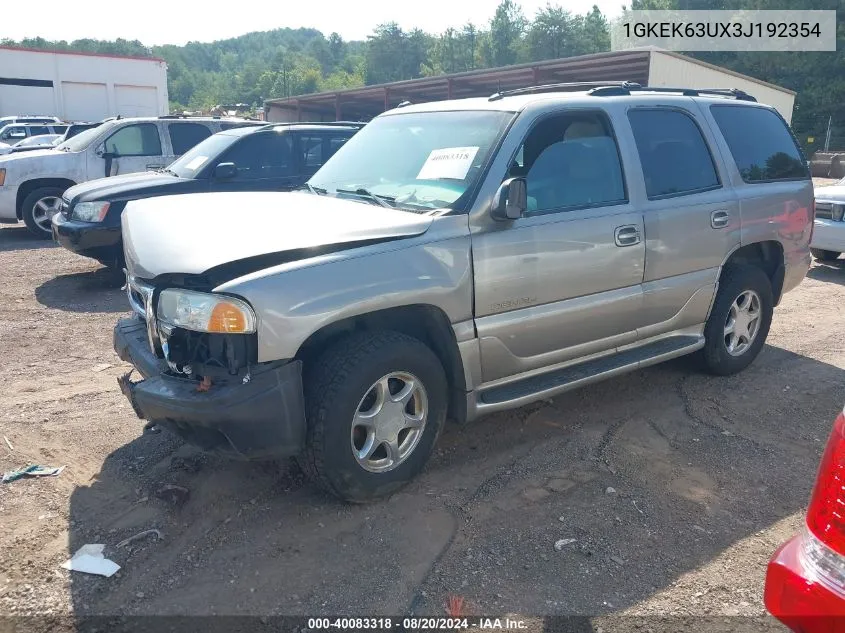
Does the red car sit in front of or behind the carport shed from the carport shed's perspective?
in front

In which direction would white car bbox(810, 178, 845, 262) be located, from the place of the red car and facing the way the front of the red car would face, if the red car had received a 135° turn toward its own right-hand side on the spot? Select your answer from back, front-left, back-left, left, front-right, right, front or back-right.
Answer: back

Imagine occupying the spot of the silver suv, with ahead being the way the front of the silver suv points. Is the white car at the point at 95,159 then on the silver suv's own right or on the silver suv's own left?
on the silver suv's own right

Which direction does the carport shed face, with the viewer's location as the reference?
facing the viewer and to the left of the viewer

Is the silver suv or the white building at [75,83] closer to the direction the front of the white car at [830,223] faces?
the silver suv

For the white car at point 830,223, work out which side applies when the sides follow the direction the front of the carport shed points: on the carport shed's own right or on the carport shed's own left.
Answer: on the carport shed's own left

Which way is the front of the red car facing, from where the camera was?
facing away from the viewer and to the right of the viewer

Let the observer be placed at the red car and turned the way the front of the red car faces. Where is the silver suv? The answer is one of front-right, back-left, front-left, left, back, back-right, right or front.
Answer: left

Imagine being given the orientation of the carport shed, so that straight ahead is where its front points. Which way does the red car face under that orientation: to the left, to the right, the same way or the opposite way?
the opposite way

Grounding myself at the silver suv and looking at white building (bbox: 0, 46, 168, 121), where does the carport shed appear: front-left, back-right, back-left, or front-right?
front-right

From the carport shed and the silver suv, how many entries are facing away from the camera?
0

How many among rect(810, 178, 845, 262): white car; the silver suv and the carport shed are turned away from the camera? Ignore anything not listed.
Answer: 0

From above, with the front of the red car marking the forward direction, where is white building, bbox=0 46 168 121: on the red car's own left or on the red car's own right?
on the red car's own left

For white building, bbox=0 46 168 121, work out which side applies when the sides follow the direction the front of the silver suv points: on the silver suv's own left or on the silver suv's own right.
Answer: on the silver suv's own right

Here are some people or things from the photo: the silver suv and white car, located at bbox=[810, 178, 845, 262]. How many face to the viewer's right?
0
